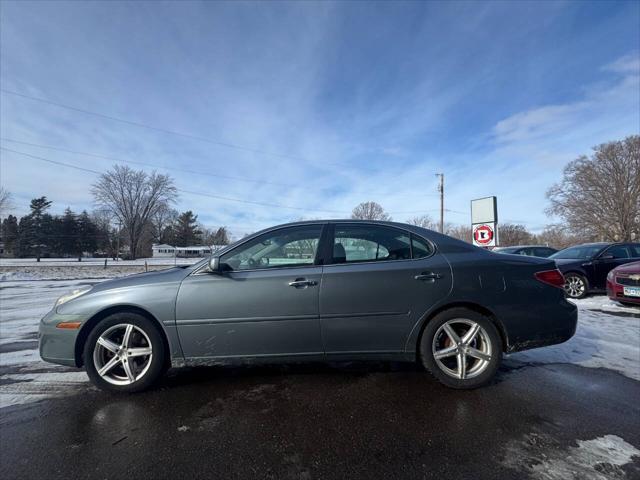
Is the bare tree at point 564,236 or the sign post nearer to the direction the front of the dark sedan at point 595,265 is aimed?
the sign post

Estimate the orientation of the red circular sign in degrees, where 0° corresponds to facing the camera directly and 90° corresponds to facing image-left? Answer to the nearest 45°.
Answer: approximately 0°

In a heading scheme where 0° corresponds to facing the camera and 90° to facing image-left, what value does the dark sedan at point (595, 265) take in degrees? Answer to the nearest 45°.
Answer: approximately 45°

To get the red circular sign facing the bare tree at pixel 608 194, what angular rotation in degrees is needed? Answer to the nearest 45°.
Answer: approximately 180°

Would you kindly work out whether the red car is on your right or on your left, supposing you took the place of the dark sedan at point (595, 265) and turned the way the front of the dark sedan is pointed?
on your left

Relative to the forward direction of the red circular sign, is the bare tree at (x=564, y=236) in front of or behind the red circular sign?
behind
